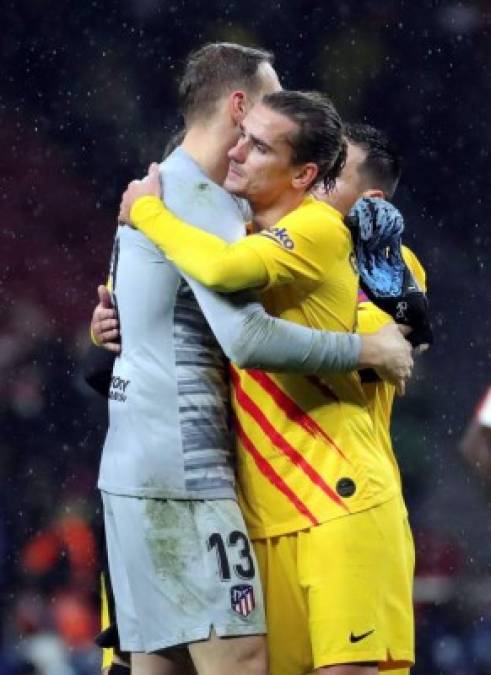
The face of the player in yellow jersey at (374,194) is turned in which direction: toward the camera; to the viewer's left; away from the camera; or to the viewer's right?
to the viewer's left

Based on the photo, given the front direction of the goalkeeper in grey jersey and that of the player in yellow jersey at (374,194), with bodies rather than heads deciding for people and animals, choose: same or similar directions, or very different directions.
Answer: very different directions

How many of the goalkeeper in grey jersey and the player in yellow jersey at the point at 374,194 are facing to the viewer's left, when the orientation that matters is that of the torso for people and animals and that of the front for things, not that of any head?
1

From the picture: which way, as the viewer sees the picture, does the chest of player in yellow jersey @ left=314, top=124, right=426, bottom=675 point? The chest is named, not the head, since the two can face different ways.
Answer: to the viewer's left

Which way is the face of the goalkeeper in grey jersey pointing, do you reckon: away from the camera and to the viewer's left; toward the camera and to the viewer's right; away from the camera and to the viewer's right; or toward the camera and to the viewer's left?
away from the camera and to the viewer's right
